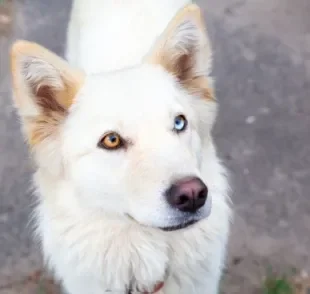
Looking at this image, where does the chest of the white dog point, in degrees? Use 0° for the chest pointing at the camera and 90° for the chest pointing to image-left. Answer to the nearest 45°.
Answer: approximately 0°
